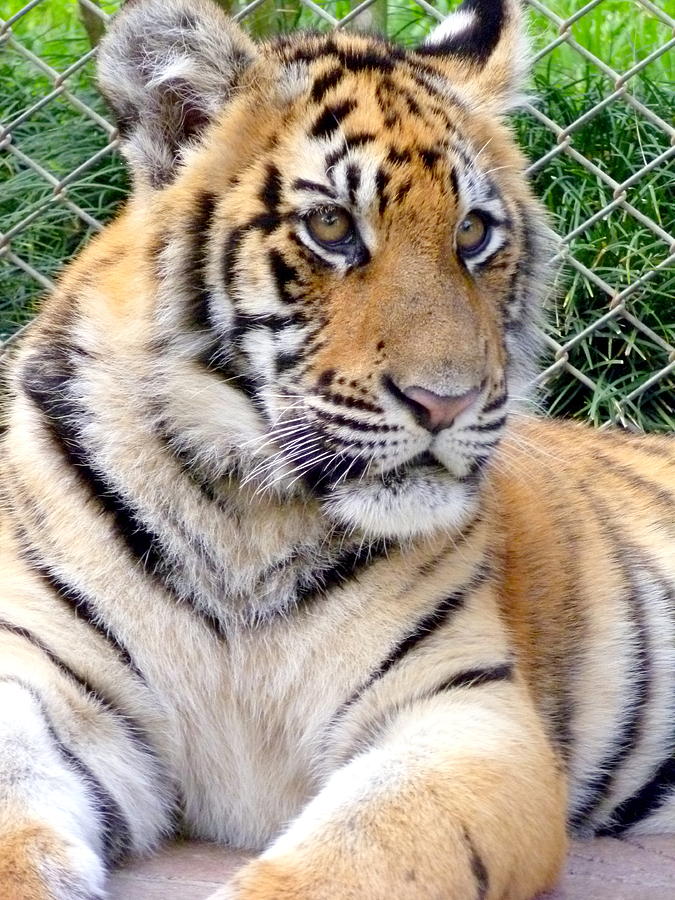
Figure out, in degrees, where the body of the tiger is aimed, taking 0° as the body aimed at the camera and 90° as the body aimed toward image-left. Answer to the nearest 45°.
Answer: approximately 45°
